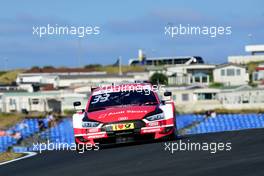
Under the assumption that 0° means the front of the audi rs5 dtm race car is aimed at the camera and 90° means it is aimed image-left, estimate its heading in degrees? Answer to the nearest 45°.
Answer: approximately 0°
